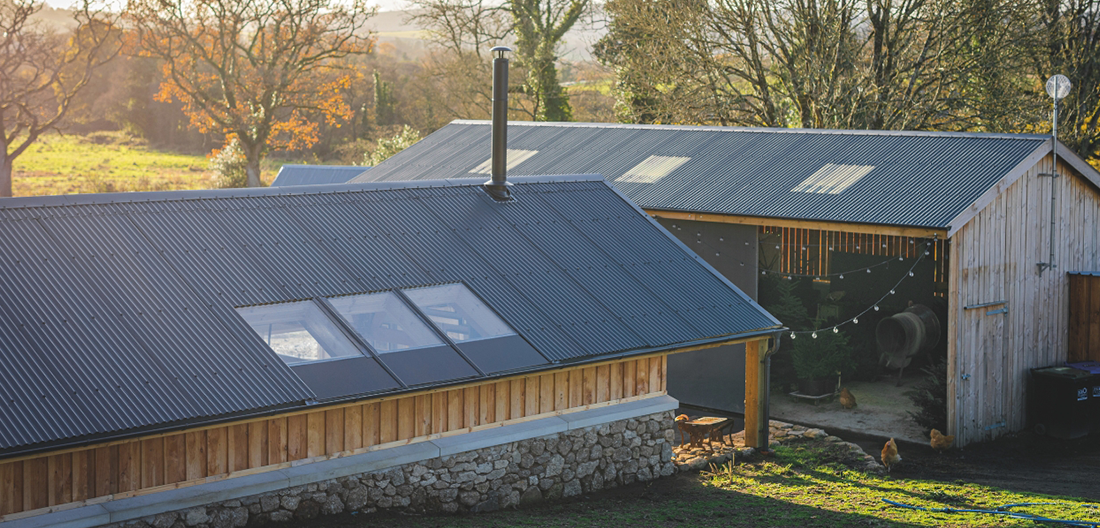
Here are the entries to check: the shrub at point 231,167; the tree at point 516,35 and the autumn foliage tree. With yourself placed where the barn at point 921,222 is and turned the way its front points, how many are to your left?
0

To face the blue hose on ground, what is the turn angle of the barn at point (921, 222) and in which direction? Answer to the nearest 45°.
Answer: approximately 45° to its left

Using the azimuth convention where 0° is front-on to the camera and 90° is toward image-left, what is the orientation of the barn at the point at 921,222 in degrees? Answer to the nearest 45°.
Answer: approximately 45°

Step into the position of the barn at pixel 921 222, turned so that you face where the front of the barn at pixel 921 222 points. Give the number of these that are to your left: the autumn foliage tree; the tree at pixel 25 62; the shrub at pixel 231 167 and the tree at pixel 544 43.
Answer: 0

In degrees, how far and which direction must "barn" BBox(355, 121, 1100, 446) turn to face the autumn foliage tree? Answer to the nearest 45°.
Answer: approximately 90° to its right

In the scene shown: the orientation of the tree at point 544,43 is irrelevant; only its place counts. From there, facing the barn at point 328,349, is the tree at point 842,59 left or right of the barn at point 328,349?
left

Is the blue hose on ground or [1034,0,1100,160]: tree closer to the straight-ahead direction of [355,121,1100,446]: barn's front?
the blue hose on ground

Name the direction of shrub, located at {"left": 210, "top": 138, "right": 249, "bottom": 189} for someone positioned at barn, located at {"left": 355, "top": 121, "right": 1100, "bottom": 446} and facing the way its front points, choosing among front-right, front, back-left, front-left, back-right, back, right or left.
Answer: right

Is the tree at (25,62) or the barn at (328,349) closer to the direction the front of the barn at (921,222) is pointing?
the barn

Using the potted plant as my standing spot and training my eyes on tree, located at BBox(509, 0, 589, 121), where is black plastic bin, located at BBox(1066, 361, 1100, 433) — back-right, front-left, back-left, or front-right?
back-right

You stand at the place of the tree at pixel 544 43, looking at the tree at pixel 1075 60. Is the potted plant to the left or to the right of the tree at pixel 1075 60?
right

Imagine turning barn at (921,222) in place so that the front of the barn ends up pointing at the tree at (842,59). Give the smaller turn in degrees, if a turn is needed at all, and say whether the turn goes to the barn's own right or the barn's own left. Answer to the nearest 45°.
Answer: approximately 135° to the barn's own right

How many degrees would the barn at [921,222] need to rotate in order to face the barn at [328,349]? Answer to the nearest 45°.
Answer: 0° — it already faces it

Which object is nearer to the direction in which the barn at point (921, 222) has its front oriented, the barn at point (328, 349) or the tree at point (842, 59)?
the barn

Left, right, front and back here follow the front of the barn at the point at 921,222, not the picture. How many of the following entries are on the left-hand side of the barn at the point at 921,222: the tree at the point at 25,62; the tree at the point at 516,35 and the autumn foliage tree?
0

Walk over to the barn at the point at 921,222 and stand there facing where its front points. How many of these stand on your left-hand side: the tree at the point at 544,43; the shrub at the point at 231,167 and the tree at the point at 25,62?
0
